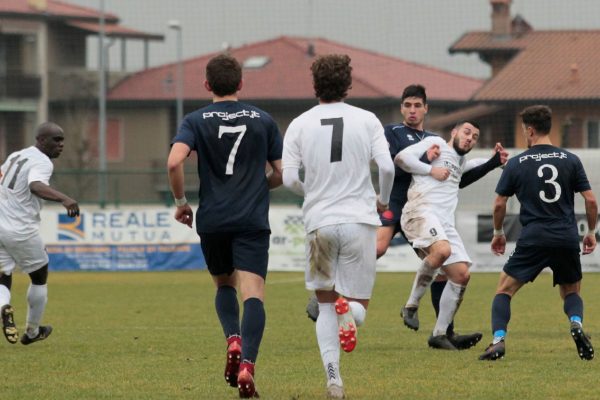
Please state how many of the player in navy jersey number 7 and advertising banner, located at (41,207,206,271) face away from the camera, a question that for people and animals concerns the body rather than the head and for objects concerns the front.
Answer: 1

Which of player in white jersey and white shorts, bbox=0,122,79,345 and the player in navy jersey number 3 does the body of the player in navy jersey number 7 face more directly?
the player in white jersey and white shorts

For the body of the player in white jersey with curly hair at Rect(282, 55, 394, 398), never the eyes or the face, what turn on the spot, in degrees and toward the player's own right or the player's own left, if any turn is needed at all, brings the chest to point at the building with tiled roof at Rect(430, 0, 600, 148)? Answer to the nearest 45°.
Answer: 0° — they already face it

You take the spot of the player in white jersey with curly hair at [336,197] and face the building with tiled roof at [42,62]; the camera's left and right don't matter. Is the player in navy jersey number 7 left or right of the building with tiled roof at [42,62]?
left

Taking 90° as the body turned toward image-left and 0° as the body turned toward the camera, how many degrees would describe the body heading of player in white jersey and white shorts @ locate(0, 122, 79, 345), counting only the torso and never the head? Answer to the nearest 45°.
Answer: approximately 225°

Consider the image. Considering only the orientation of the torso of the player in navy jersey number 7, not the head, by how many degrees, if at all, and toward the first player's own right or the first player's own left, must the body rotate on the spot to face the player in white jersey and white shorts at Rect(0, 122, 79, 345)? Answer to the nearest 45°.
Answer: approximately 45° to the first player's own left

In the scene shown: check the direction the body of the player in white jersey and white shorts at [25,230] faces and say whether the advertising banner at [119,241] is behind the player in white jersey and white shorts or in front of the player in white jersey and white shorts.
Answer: in front

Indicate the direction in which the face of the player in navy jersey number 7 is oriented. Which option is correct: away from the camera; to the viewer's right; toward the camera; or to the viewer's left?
away from the camera

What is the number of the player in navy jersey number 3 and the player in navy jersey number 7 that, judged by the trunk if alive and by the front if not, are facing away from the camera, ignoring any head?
2

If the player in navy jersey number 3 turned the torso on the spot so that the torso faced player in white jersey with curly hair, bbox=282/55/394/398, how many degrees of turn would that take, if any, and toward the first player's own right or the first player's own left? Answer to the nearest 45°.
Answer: approximately 135° to the first player's own left

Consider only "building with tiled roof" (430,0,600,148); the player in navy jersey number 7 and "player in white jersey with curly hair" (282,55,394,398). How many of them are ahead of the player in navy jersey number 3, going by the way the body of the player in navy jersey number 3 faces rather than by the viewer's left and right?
1

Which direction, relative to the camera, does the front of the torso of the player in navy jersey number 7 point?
away from the camera

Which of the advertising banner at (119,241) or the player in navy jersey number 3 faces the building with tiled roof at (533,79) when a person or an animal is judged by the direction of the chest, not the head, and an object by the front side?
the player in navy jersey number 3

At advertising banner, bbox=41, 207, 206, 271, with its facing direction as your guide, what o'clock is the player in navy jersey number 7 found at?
The player in navy jersey number 7 is roughly at 12 o'clock from the advertising banner.

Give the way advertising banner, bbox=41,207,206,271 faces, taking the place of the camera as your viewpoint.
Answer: facing the viewer

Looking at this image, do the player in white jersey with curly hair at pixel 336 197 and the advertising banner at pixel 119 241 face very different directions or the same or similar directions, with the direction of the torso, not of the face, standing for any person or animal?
very different directions
